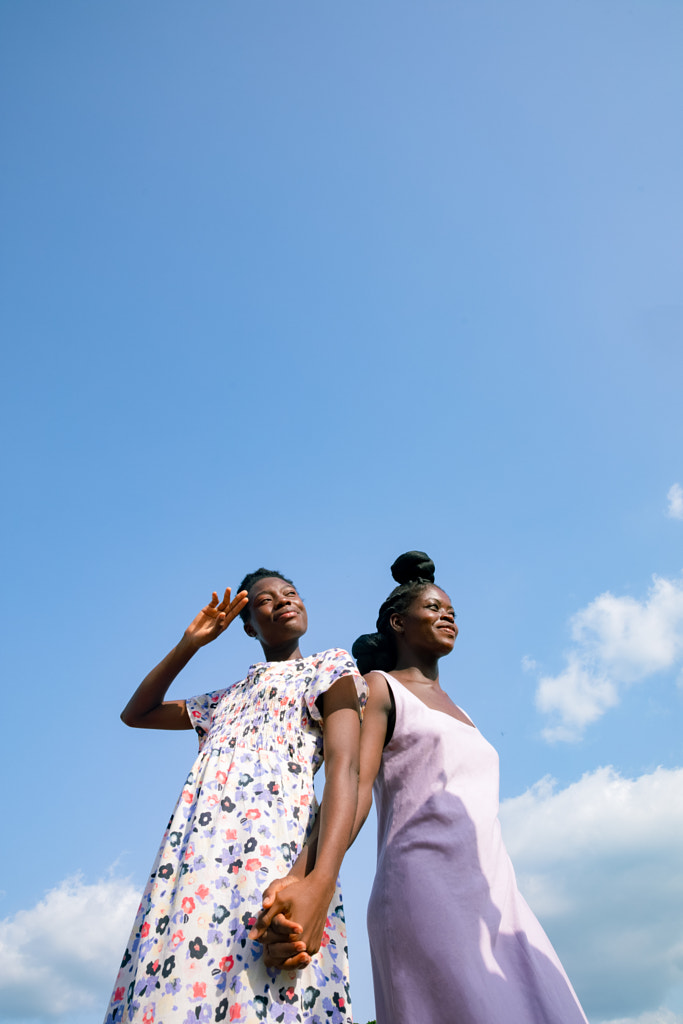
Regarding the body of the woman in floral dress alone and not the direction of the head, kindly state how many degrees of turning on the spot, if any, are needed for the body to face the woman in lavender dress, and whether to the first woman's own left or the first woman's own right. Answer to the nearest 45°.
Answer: approximately 135° to the first woman's own left

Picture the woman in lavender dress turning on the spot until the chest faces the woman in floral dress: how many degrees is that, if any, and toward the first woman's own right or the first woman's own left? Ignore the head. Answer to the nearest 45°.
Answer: approximately 90° to the first woman's own right

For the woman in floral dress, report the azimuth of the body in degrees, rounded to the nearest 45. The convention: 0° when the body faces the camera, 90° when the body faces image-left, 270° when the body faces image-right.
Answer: approximately 0°

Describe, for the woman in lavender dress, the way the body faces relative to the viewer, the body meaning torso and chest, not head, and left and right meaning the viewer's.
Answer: facing the viewer and to the right of the viewer

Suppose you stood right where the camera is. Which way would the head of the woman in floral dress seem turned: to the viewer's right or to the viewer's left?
to the viewer's right
